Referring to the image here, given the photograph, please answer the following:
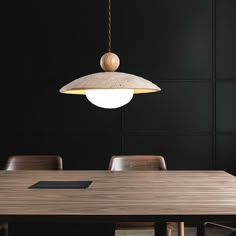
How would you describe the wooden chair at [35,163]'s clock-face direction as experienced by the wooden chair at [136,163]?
the wooden chair at [35,163] is roughly at 3 o'clock from the wooden chair at [136,163].

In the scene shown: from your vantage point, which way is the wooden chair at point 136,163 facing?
toward the camera

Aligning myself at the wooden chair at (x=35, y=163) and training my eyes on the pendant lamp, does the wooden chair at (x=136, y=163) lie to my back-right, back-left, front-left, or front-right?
front-left

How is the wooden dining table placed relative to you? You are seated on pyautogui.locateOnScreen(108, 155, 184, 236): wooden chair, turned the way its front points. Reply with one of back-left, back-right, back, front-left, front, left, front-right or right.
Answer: front

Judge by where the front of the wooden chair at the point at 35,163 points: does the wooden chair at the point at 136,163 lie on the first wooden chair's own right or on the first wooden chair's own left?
on the first wooden chair's own left

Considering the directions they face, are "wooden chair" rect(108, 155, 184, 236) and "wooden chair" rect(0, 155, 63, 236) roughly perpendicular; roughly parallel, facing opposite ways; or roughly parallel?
roughly parallel

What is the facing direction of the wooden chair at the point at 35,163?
toward the camera

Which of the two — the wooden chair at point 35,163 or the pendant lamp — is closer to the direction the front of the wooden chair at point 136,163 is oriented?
the pendant lamp

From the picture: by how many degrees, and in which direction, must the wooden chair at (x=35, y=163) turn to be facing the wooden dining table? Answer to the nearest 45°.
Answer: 0° — it already faces it

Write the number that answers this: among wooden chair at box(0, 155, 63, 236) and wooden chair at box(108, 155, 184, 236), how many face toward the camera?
2

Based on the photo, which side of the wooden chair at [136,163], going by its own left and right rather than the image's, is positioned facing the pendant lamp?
front

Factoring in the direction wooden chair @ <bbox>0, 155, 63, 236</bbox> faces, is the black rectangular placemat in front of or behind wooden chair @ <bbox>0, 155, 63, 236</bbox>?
in front
